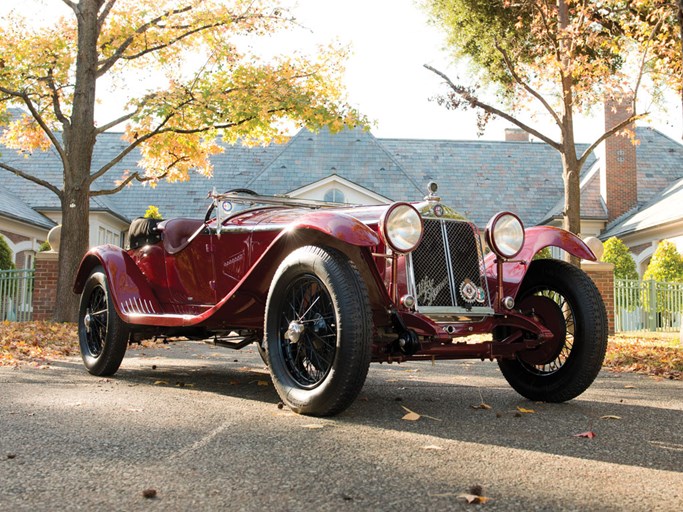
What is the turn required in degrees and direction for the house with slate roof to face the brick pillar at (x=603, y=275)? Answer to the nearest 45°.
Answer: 0° — it already faces it

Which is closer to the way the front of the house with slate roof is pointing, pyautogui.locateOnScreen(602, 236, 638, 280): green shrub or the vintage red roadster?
the vintage red roadster

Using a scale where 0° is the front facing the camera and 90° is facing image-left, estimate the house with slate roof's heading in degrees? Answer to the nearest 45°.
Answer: approximately 0°

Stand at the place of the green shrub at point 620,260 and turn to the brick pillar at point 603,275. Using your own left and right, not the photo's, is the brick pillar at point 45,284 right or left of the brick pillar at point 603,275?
right

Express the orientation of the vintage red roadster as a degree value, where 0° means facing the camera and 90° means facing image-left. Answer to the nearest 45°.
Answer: approximately 315°

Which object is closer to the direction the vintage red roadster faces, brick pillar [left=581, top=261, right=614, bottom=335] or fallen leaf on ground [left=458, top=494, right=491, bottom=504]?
the fallen leaf on ground
